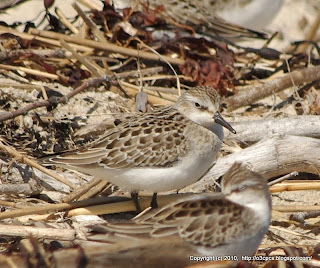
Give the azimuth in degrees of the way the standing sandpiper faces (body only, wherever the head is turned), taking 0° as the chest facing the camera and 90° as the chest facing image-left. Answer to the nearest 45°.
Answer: approximately 270°

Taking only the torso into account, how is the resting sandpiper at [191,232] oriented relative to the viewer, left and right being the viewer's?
facing to the right of the viewer

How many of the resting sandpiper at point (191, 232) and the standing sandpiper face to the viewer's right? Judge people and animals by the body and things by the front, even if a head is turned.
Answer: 2

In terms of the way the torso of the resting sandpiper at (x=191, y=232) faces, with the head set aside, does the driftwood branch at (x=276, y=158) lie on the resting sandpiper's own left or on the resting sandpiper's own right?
on the resting sandpiper's own left

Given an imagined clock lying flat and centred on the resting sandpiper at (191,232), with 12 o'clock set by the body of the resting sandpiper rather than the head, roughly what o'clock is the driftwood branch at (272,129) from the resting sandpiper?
The driftwood branch is roughly at 10 o'clock from the resting sandpiper.
